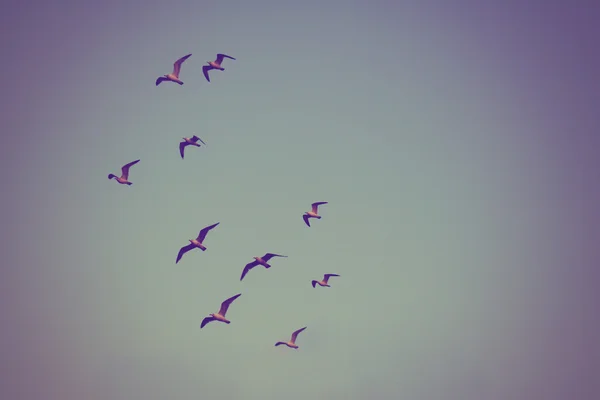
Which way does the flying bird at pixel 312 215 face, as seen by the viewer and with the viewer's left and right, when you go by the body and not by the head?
facing to the left of the viewer

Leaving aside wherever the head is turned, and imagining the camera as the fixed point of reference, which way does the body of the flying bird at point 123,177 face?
to the viewer's left

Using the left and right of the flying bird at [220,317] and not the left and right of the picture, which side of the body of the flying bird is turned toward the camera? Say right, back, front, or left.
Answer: left

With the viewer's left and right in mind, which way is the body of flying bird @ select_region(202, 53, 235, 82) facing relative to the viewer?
facing to the left of the viewer
